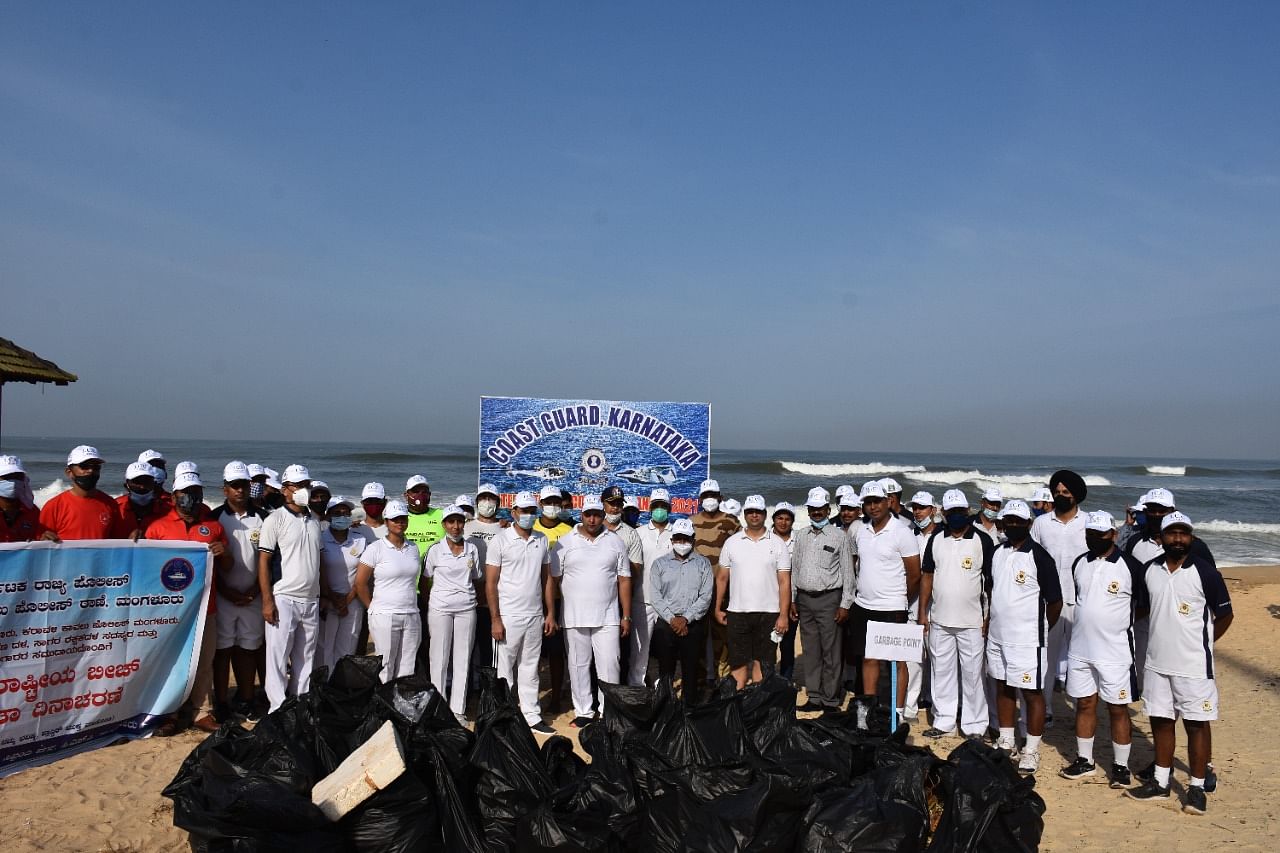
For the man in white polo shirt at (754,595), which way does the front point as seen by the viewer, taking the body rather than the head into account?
toward the camera

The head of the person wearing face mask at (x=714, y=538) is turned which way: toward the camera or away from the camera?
toward the camera

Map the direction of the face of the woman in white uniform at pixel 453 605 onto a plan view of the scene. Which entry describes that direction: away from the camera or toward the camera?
toward the camera

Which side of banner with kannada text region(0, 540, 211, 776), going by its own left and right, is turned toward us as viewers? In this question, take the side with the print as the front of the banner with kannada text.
front

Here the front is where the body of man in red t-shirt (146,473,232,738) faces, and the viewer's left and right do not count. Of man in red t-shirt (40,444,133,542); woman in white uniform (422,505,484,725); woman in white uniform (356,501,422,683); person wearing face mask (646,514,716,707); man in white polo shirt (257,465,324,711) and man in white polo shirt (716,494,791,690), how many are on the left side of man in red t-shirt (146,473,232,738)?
5

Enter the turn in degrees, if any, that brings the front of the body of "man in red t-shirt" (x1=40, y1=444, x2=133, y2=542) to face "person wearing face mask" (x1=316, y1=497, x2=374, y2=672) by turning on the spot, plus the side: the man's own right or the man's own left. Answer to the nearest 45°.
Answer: approximately 90° to the man's own left

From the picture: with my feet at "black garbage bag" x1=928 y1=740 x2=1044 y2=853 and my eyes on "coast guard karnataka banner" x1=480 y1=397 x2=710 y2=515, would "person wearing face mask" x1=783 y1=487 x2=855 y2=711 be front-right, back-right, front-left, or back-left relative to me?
front-right

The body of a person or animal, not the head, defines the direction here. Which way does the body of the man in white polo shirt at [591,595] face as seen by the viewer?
toward the camera

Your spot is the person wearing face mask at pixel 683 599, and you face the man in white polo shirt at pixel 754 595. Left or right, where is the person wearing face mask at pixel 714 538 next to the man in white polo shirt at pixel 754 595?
left

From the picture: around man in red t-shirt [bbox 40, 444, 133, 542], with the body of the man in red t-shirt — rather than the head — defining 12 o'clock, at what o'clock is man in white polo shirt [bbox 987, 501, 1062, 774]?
The man in white polo shirt is roughly at 10 o'clock from the man in red t-shirt.

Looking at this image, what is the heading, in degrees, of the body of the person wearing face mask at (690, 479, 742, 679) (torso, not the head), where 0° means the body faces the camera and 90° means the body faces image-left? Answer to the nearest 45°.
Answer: approximately 0°

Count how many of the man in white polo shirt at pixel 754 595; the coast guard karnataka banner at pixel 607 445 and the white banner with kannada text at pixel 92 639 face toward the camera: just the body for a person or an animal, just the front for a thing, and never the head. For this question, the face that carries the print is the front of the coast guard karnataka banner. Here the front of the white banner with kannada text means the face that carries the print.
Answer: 3

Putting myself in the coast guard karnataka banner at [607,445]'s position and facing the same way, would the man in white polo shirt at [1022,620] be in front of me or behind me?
in front

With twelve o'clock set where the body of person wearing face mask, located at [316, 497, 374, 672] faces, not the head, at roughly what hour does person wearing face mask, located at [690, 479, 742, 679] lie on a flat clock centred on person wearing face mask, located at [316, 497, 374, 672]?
person wearing face mask, located at [690, 479, 742, 679] is roughly at 9 o'clock from person wearing face mask, located at [316, 497, 374, 672].
